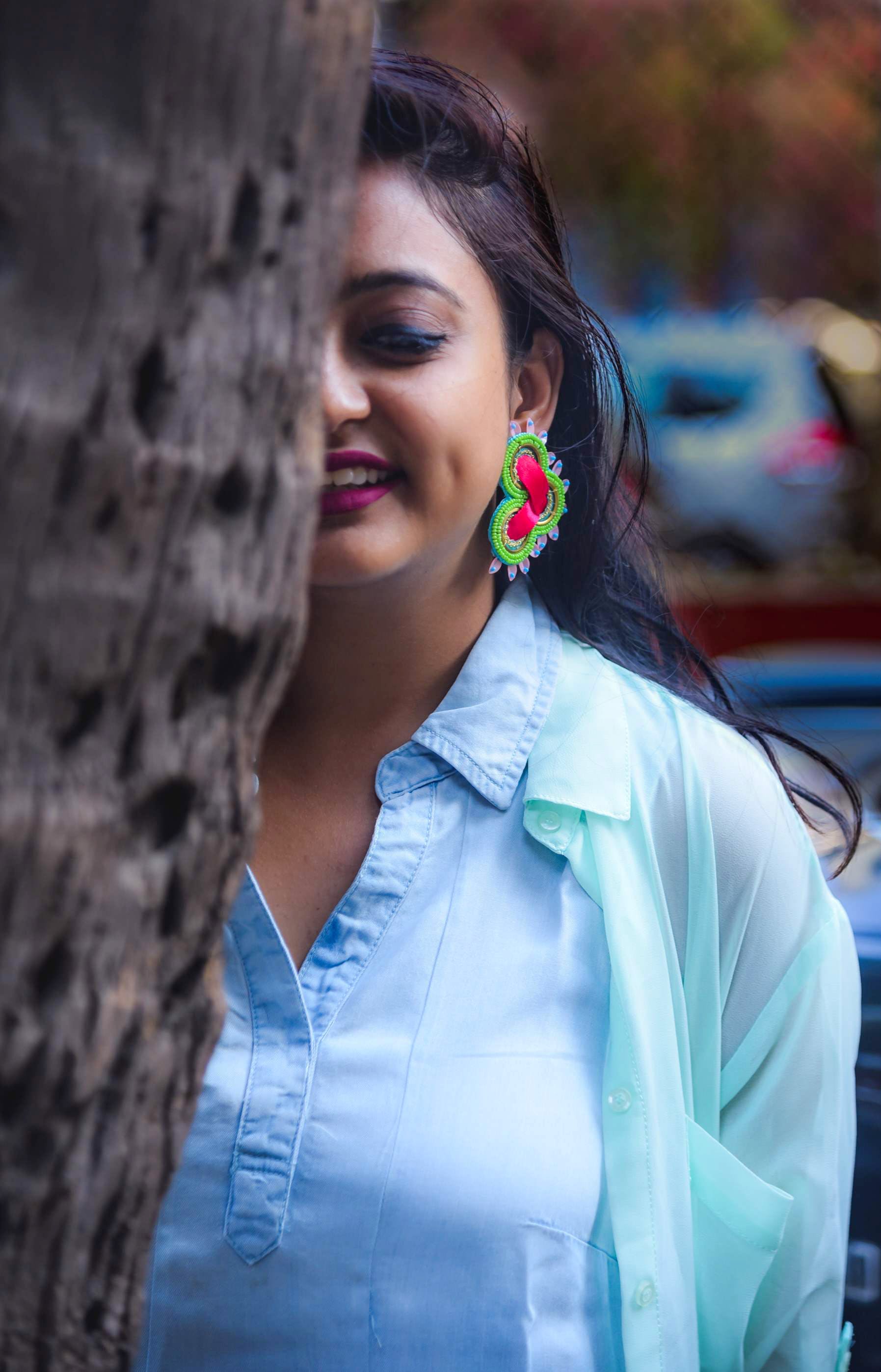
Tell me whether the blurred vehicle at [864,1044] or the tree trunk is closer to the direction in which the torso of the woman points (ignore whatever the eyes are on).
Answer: the tree trunk

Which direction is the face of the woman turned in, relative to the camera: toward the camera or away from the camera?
toward the camera

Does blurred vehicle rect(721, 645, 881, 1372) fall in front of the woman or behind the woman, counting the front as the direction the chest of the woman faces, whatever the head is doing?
behind

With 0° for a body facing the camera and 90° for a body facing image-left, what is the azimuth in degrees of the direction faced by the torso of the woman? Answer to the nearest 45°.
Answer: approximately 45°

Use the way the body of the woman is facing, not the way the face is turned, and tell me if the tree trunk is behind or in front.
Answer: in front

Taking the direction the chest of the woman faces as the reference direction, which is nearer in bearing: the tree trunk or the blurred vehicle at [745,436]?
the tree trunk

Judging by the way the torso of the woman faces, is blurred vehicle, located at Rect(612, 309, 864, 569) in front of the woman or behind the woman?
behind

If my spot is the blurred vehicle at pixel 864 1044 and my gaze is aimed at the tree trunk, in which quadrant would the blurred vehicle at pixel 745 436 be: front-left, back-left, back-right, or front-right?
back-right
